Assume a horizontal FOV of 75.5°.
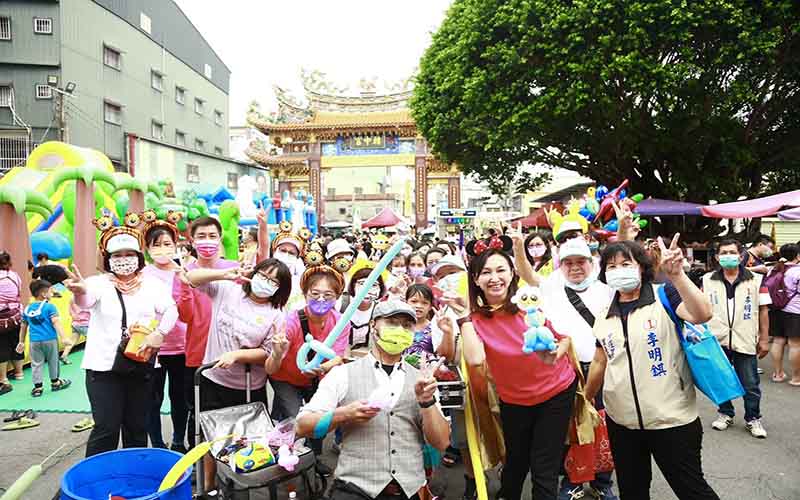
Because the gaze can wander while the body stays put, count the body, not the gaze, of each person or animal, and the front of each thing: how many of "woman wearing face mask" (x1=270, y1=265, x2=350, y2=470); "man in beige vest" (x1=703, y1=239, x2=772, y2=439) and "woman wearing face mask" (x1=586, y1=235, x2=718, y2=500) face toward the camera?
3

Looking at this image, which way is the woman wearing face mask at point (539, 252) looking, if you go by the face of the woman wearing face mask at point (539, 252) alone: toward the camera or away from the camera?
toward the camera

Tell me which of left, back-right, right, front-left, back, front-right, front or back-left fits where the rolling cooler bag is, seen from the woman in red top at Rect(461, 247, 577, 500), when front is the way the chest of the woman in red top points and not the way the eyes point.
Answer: right

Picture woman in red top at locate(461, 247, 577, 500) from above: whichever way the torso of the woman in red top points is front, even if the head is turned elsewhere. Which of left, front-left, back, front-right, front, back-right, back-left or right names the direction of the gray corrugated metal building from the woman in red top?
back-right

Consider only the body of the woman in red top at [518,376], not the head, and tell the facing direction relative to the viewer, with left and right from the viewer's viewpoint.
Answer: facing the viewer

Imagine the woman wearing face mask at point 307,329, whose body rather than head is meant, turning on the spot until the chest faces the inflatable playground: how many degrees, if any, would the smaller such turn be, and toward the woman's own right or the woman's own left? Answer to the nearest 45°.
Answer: approximately 135° to the woman's own right

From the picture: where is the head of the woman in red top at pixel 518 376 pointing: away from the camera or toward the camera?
toward the camera

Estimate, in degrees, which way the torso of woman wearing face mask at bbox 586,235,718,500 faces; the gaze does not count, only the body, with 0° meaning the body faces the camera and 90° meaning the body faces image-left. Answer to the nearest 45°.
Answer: approximately 0°

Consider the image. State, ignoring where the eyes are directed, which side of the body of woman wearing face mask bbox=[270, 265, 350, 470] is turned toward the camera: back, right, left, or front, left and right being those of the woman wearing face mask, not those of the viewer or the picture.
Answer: front

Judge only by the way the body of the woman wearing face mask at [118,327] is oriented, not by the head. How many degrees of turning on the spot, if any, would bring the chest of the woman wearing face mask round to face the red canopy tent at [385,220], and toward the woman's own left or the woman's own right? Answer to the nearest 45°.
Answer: approximately 135° to the woman's own left

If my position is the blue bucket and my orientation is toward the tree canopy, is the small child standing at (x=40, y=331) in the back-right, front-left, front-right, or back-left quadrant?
front-left

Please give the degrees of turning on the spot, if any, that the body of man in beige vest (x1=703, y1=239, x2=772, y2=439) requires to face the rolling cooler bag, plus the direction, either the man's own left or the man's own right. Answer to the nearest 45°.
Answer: approximately 45° to the man's own right
